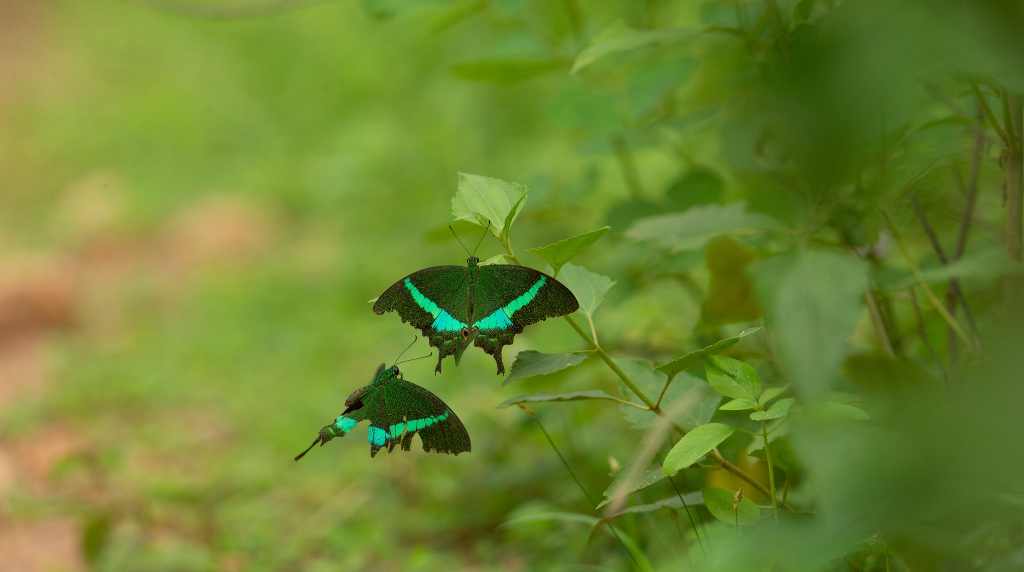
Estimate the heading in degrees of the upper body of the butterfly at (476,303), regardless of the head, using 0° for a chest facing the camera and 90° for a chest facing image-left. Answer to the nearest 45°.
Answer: approximately 180°

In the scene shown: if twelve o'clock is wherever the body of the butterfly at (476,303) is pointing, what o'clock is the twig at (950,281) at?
The twig is roughly at 2 o'clock from the butterfly.
